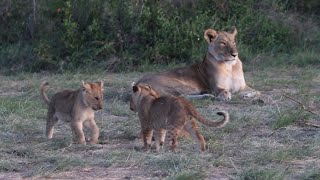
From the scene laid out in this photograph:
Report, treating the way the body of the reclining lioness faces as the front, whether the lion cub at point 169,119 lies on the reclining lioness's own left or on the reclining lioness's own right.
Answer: on the reclining lioness's own right

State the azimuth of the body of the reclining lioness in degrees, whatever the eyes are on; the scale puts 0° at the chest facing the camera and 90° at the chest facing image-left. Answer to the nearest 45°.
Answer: approximately 315°

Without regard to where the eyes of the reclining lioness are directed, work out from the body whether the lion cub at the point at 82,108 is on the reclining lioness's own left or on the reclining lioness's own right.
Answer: on the reclining lioness's own right

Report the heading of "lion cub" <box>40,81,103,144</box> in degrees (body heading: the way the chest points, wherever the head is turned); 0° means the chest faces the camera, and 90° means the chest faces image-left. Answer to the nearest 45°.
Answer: approximately 315°

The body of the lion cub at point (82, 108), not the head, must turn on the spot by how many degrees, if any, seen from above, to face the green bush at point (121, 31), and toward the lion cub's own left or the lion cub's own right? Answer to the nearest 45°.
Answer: approximately 135° to the lion cub's own left
